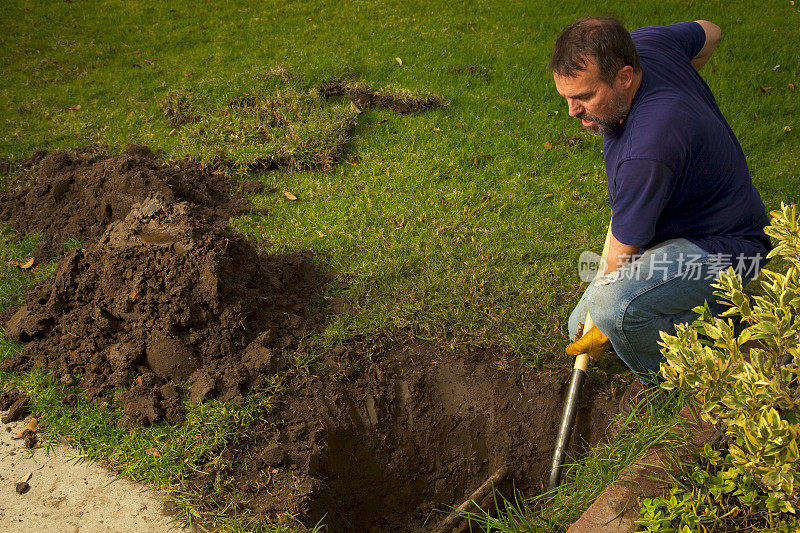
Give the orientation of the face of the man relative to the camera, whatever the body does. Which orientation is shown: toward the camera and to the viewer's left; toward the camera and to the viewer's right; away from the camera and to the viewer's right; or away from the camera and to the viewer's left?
toward the camera and to the viewer's left

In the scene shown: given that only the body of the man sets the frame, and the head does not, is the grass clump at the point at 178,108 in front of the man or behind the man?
in front

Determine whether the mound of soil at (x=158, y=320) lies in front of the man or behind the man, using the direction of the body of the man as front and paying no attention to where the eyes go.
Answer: in front

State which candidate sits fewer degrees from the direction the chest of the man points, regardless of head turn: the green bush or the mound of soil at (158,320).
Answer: the mound of soil

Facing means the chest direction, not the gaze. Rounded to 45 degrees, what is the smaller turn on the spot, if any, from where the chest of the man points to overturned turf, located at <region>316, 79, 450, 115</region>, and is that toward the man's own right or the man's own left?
approximately 45° to the man's own right

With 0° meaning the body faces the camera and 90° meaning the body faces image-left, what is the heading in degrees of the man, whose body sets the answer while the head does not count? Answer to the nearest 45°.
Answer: approximately 90°

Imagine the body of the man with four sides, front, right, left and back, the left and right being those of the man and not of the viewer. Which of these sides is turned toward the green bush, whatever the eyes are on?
left

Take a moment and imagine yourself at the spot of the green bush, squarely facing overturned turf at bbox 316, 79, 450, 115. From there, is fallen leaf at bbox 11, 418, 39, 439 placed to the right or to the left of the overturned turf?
left
